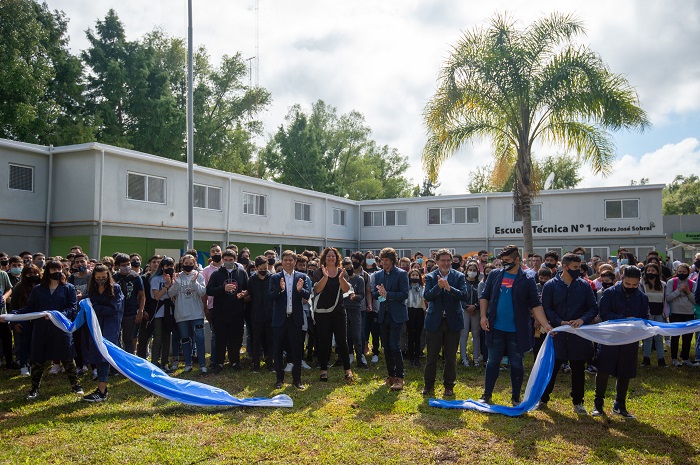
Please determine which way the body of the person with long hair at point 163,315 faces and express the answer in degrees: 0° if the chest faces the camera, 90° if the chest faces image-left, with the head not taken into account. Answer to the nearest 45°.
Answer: approximately 315°

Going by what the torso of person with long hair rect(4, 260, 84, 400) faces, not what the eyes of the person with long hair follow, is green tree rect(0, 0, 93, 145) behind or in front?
behind

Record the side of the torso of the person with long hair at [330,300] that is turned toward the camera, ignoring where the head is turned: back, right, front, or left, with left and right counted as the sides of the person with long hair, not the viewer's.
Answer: front

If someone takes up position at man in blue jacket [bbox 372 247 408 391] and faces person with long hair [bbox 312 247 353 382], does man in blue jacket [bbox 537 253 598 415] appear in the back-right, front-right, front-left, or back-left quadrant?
back-left

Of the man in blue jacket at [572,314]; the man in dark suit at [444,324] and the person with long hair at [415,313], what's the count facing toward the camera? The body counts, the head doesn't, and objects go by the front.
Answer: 3

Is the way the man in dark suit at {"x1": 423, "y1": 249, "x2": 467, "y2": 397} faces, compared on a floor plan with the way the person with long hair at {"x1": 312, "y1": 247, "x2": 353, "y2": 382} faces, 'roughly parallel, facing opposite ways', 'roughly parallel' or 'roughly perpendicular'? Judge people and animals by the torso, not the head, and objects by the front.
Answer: roughly parallel

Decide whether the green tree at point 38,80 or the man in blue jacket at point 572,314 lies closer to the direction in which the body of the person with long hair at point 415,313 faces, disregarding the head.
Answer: the man in blue jacket

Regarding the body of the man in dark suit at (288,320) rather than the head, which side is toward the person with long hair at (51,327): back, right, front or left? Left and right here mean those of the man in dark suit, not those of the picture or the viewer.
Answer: right

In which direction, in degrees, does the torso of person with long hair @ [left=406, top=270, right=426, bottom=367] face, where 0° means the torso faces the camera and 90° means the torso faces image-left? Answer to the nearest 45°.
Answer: approximately 0°

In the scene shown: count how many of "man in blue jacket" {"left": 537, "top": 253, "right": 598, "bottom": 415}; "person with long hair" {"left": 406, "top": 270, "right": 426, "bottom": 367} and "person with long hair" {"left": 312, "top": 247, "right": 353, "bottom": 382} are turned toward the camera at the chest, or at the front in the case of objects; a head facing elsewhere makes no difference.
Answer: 3
